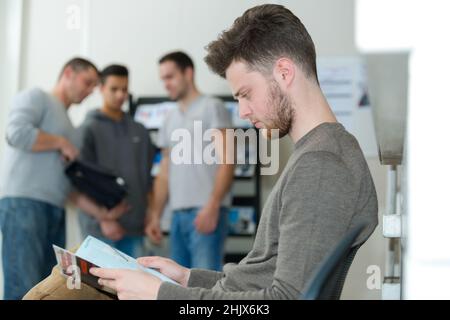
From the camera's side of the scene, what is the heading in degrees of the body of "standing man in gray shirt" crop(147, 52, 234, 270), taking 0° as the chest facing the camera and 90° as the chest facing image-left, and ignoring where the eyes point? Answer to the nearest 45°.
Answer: approximately 45°

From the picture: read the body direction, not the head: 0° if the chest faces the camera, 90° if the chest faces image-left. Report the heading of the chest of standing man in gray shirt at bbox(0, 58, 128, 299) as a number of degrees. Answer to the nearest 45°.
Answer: approximately 270°

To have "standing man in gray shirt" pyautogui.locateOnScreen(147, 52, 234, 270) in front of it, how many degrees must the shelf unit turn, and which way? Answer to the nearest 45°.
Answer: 0° — it already faces them

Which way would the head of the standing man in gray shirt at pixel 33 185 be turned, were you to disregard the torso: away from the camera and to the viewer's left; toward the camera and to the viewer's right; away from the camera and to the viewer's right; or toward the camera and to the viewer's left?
toward the camera and to the viewer's right

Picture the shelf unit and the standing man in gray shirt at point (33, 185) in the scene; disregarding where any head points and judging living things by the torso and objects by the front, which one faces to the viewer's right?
the standing man in gray shirt

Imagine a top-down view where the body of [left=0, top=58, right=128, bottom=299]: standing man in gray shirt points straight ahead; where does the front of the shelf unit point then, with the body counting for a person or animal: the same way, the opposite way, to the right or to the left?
to the right

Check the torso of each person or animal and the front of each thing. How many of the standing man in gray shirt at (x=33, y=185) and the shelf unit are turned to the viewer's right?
1

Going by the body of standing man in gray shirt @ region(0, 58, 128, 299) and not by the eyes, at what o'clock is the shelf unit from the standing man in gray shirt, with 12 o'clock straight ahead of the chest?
The shelf unit is roughly at 11 o'clock from the standing man in gray shirt.

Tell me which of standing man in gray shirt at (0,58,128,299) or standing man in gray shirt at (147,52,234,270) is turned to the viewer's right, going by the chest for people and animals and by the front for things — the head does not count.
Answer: standing man in gray shirt at (0,58,128,299)

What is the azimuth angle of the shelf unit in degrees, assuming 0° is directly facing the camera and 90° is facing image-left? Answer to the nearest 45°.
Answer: approximately 0°

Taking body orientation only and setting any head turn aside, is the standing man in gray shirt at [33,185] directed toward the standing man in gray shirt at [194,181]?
yes

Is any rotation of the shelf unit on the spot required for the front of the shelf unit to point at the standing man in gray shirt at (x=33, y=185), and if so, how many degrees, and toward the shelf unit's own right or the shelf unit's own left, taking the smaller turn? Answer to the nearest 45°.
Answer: approximately 45° to the shelf unit's own right

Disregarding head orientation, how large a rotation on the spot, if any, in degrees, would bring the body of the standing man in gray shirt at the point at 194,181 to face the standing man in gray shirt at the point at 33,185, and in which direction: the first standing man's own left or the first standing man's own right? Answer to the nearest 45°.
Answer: approximately 45° to the first standing man's own right

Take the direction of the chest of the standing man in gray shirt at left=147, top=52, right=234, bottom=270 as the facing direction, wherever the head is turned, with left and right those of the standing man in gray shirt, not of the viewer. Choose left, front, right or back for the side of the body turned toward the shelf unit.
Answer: back
